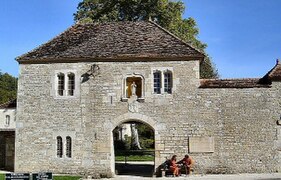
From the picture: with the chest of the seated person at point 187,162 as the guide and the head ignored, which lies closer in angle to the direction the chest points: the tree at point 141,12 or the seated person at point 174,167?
the seated person

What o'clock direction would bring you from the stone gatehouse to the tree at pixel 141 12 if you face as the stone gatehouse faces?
The tree is roughly at 6 o'clock from the stone gatehouse.
